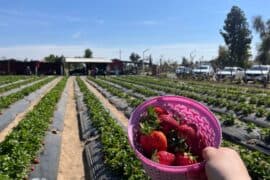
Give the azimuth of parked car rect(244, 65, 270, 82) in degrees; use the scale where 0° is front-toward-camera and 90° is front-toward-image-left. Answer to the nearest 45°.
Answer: approximately 45°

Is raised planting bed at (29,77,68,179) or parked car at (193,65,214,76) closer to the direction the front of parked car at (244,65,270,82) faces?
the raised planting bed

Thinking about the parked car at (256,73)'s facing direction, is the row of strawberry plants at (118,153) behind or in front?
in front

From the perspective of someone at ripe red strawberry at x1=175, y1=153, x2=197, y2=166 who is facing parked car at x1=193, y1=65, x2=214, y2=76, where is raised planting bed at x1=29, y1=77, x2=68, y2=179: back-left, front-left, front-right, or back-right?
front-left

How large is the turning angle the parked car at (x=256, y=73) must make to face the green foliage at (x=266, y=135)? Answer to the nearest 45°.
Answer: approximately 45° to its left

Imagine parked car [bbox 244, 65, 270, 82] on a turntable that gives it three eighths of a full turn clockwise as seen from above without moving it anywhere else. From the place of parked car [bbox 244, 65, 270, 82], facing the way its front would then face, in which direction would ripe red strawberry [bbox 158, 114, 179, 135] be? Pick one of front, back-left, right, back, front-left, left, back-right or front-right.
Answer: back

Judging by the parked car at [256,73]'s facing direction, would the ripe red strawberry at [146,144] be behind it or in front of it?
in front

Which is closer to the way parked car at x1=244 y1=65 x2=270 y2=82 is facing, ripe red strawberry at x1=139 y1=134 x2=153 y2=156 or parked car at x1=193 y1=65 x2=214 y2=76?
the ripe red strawberry
